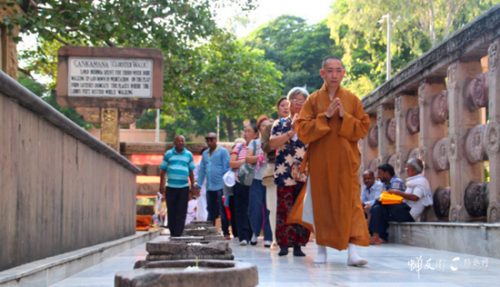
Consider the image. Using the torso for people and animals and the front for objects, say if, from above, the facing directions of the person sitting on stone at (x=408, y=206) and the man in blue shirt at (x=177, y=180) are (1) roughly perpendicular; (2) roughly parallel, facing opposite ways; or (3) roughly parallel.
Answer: roughly perpendicular

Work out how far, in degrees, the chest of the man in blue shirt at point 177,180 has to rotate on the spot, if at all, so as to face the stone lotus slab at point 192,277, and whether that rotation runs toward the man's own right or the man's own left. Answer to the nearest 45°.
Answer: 0° — they already face it

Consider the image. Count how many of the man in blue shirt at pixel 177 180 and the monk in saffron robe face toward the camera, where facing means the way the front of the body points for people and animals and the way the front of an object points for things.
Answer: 2

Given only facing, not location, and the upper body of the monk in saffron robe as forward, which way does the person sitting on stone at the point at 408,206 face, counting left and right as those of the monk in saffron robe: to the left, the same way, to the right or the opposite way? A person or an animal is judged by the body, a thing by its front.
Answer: to the right

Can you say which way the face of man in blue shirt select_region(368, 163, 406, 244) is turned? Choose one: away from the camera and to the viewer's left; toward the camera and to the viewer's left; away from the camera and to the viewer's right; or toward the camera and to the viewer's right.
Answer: toward the camera and to the viewer's left

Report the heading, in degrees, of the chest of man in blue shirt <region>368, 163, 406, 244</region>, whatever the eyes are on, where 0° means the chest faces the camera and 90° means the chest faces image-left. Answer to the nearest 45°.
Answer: approximately 90°

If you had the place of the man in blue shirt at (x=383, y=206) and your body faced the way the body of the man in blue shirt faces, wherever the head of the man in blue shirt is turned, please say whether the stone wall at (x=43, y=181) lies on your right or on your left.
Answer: on your left

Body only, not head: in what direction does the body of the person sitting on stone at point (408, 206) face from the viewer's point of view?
to the viewer's left

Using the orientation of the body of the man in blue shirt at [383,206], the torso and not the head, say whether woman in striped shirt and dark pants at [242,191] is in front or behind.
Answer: in front
